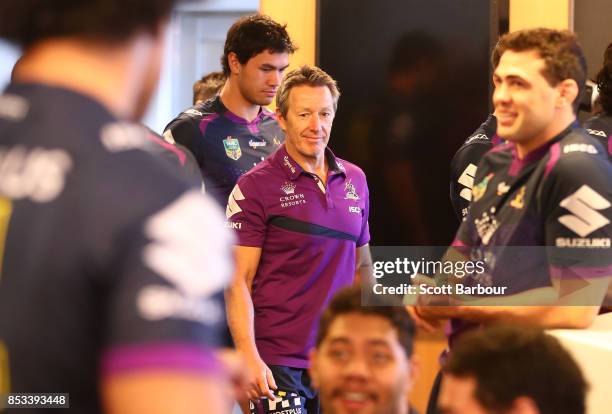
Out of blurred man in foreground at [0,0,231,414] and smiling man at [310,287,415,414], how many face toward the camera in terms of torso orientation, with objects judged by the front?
1

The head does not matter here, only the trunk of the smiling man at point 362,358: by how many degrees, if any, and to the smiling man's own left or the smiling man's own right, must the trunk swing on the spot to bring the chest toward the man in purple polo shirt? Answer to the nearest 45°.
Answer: approximately 180°

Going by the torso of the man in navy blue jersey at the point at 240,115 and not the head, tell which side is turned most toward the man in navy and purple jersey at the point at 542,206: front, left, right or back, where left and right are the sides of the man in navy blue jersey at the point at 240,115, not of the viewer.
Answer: front

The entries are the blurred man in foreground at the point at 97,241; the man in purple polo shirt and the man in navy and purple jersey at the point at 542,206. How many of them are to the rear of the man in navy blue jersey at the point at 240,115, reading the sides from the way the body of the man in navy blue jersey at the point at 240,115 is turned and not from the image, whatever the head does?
0

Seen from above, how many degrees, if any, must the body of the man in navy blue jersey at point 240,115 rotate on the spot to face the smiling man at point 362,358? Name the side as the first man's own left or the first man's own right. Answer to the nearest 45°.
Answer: approximately 45° to the first man's own right

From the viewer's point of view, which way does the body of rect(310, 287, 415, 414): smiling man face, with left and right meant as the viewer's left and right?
facing the viewer

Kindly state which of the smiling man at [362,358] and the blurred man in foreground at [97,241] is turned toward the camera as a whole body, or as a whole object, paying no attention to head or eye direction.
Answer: the smiling man

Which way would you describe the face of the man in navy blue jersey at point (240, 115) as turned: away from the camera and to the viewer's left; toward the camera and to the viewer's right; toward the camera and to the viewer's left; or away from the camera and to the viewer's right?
toward the camera and to the viewer's right

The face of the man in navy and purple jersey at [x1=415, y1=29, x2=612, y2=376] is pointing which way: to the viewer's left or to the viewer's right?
to the viewer's left

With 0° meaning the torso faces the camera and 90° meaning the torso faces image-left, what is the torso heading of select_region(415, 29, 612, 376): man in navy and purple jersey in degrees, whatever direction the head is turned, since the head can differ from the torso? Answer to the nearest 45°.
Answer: approximately 45°

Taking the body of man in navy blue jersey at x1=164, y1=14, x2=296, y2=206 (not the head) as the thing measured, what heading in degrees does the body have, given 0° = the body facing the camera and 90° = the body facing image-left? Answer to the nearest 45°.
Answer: approximately 315°

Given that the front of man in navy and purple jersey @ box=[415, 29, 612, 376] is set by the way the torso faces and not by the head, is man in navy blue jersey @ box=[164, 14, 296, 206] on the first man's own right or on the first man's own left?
on the first man's own right

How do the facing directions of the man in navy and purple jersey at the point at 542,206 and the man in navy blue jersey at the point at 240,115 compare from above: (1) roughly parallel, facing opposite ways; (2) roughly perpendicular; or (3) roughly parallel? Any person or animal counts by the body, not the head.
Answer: roughly perpendicular

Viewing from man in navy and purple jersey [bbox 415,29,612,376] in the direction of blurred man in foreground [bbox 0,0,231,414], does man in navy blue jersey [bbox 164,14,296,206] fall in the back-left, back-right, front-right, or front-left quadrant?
back-right
